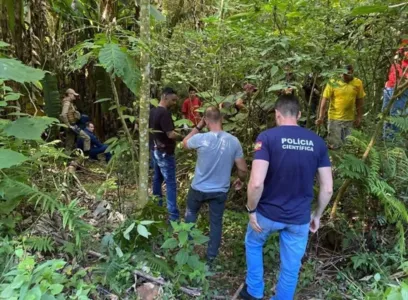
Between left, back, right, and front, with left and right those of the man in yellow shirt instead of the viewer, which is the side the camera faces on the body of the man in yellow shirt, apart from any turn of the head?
front

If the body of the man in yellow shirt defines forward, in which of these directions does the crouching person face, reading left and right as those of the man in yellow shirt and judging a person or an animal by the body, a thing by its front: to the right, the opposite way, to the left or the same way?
to the left

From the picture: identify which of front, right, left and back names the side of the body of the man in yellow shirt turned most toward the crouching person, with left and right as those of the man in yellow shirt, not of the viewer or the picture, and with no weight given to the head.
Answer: right

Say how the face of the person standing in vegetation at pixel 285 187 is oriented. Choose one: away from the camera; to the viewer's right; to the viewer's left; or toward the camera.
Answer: away from the camera

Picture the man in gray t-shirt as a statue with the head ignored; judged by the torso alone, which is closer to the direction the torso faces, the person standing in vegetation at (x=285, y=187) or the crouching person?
the crouching person

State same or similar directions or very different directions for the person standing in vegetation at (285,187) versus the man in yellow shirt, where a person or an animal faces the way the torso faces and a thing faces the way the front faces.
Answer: very different directions

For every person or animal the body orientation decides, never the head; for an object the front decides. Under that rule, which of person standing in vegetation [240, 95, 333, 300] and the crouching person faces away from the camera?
the person standing in vegetation

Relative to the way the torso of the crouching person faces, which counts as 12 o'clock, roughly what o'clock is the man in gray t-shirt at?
The man in gray t-shirt is roughly at 1 o'clock from the crouching person.

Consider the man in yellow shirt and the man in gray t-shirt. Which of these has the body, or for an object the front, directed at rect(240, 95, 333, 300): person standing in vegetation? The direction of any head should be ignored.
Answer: the man in yellow shirt

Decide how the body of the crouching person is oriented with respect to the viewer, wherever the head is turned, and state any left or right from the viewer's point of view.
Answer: facing the viewer and to the right of the viewer

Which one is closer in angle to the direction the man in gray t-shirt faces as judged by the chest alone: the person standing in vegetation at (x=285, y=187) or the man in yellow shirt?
the man in yellow shirt

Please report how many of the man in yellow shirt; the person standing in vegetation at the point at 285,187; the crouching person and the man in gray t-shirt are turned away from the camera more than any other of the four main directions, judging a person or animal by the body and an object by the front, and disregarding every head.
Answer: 2

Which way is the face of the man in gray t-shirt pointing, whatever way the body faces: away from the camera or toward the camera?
away from the camera

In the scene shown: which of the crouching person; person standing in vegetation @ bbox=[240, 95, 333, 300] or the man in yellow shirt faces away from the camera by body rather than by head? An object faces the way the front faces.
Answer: the person standing in vegetation

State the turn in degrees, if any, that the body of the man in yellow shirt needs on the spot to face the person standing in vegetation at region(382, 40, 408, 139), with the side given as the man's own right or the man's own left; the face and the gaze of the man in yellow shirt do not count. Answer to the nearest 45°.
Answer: approximately 45° to the man's own left

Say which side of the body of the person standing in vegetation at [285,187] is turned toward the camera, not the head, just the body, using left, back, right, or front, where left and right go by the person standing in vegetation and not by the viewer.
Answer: back

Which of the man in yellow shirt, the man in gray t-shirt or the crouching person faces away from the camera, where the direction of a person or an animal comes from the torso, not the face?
the man in gray t-shirt

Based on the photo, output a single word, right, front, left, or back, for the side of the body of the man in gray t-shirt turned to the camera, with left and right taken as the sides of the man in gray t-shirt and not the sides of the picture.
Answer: back
